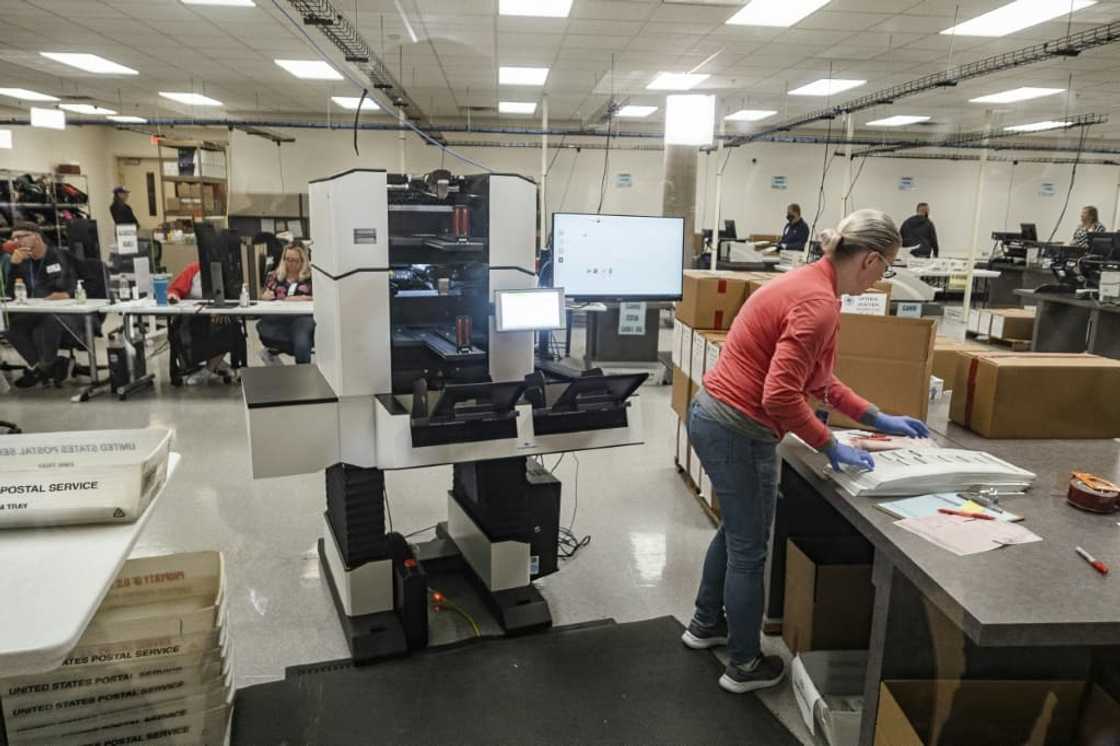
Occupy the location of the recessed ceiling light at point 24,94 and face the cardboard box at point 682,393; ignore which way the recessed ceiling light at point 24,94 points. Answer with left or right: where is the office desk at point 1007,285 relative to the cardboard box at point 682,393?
left

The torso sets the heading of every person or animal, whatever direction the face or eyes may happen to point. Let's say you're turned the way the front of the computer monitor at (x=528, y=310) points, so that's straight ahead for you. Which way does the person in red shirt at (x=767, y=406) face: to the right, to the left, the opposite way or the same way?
to the left

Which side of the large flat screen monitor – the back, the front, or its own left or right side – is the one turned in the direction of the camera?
front

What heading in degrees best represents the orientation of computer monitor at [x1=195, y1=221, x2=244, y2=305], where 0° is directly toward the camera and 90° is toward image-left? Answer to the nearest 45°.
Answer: approximately 180°

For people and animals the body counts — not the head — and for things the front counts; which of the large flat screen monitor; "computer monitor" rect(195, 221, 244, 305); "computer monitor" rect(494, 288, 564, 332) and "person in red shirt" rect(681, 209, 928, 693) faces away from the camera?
"computer monitor" rect(195, 221, 244, 305)

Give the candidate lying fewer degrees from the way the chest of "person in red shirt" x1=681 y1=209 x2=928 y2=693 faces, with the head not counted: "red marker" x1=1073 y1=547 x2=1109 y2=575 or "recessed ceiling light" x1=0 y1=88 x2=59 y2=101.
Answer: the red marker

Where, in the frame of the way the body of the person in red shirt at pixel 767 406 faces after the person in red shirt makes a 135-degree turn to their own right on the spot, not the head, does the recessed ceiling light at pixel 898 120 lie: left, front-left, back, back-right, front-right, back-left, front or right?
back-right

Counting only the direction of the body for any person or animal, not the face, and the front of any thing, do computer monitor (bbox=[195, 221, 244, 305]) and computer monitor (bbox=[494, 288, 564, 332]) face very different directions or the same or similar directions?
very different directions

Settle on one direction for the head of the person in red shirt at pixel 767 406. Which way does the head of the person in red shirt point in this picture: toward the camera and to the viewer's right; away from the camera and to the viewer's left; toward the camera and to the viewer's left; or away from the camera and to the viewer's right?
away from the camera and to the viewer's right

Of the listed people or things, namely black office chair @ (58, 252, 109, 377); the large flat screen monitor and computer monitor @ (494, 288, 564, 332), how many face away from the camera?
0

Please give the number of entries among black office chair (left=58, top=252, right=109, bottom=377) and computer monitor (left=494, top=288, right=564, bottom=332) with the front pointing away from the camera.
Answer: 0

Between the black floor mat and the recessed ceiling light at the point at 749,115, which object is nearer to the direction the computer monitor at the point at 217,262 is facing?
the recessed ceiling light

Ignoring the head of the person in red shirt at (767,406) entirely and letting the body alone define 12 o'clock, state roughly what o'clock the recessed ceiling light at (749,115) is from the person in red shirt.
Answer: The recessed ceiling light is roughly at 9 o'clock from the person in red shirt.

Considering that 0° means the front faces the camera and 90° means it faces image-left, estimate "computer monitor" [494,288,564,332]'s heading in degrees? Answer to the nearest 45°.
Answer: approximately 0°

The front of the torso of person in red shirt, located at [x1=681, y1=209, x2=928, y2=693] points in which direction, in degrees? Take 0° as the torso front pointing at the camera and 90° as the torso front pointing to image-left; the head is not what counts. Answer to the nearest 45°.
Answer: approximately 270°

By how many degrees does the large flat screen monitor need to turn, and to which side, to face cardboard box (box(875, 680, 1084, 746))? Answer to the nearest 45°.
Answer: approximately 45° to its left

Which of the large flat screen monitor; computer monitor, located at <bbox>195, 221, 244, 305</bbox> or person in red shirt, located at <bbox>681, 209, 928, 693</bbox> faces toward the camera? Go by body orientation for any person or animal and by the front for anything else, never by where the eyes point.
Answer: the large flat screen monitor
